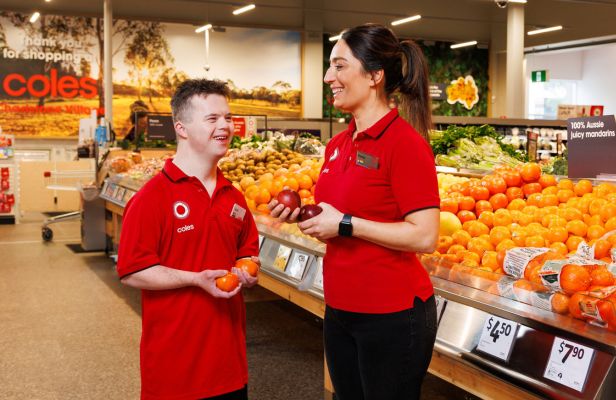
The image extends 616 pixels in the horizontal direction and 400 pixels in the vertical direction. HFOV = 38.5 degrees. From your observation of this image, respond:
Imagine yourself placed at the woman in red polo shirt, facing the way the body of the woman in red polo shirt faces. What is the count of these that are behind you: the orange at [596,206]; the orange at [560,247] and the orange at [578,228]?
3

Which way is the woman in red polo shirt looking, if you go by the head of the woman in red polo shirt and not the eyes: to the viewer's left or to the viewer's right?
to the viewer's left

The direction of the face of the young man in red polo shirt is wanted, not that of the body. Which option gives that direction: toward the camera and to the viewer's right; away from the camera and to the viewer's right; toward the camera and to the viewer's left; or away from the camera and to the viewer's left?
toward the camera and to the viewer's right

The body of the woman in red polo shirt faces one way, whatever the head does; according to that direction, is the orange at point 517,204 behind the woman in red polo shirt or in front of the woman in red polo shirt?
behind

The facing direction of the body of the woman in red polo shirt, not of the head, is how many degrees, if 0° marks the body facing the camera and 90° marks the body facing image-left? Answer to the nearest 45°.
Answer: approximately 45°

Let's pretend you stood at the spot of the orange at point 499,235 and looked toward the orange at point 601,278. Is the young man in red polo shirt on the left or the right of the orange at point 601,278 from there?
right

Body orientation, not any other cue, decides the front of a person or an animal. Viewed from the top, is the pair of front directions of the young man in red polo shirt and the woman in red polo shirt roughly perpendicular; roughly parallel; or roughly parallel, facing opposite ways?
roughly perpendicular

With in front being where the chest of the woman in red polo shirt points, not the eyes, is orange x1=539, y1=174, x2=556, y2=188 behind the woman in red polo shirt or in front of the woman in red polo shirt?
behind

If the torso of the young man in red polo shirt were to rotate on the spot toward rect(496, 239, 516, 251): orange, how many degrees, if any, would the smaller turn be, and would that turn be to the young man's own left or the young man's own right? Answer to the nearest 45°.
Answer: approximately 90° to the young man's own left

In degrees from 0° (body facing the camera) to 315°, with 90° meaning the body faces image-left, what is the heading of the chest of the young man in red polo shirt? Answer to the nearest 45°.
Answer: approximately 315°

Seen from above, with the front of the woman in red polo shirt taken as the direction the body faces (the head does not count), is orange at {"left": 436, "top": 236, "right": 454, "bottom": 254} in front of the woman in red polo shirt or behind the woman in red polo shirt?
behind

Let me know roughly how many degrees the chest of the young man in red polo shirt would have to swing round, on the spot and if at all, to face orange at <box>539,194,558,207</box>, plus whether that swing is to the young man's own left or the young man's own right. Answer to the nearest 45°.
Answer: approximately 90° to the young man's own left
